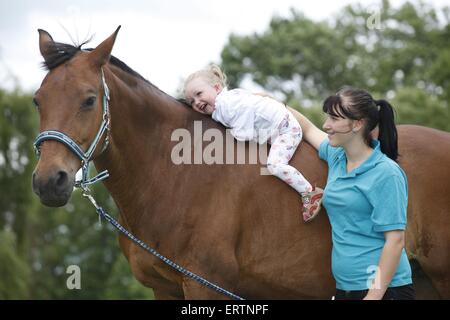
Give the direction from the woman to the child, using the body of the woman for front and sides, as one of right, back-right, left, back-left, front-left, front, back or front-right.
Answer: right

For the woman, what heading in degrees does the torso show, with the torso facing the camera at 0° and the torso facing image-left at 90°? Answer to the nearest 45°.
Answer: approximately 45°

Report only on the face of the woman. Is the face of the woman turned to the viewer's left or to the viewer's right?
to the viewer's left
